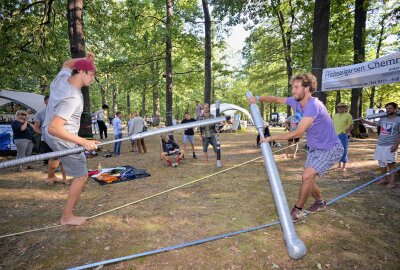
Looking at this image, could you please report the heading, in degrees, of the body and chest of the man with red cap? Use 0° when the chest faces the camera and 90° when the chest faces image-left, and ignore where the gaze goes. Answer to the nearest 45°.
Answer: approximately 270°

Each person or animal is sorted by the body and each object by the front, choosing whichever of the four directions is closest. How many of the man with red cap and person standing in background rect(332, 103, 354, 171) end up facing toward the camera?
1

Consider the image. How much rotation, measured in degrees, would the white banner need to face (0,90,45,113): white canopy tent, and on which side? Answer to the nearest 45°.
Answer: approximately 45° to its right

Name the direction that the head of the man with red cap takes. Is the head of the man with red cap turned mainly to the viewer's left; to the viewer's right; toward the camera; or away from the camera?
to the viewer's right

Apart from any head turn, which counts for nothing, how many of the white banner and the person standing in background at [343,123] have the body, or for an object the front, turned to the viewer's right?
0

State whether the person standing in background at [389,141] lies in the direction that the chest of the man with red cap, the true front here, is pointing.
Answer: yes

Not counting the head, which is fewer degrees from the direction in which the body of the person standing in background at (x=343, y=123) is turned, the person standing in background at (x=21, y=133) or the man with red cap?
the man with red cap

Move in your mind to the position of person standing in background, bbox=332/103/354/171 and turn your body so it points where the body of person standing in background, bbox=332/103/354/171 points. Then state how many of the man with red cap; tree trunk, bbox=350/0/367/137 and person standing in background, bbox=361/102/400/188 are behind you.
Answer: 1

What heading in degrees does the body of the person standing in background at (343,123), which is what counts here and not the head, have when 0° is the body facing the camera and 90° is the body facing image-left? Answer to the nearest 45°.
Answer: approximately 0°

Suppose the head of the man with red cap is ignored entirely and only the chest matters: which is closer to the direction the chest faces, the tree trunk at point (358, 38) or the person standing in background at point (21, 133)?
the tree trunk

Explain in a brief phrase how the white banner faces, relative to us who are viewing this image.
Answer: facing the viewer and to the left of the viewer

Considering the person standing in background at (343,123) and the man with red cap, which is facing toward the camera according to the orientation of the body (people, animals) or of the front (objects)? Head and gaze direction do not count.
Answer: the person standing in background
